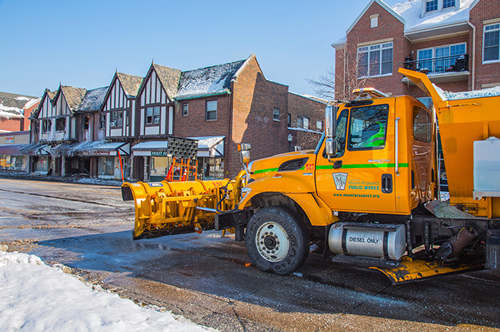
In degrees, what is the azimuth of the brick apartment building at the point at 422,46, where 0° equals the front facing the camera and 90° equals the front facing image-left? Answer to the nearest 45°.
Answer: approximately 45°

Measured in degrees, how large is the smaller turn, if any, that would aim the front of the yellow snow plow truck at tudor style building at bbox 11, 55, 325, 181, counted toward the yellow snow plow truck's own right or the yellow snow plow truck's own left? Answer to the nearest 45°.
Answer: approximately 45° to the yellow snow plow truck's own right

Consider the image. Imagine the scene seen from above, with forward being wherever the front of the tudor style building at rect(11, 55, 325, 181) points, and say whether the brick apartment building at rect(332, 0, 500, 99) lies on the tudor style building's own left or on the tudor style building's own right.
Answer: on the tudor style building's own left

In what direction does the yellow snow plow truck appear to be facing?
to the viewer's left
